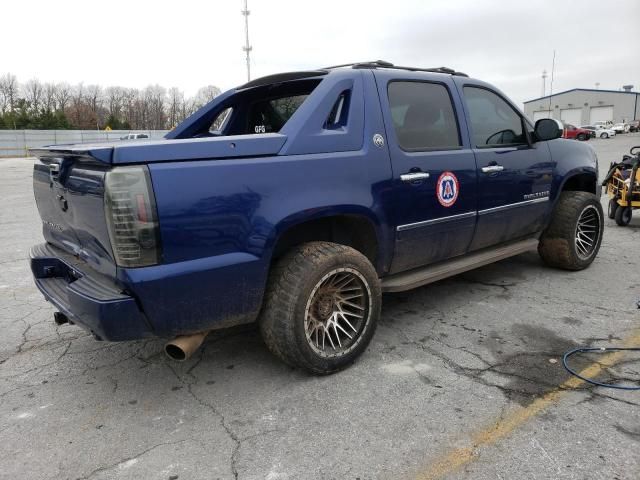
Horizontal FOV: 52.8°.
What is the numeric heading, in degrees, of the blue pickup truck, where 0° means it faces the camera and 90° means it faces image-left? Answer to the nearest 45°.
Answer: approximately 225°

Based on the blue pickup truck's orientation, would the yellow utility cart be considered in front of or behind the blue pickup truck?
in front
